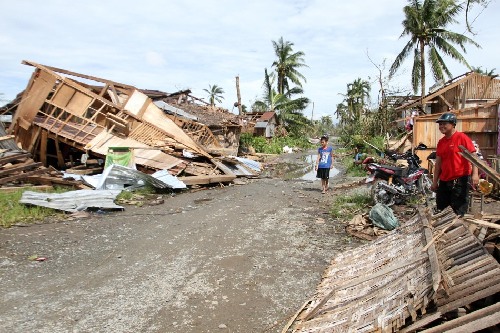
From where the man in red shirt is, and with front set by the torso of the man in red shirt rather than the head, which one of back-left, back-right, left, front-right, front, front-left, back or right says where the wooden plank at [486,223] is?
front-left

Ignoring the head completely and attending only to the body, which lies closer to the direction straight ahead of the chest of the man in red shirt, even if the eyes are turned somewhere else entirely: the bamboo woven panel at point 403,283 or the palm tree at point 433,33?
the bamboo woven panel

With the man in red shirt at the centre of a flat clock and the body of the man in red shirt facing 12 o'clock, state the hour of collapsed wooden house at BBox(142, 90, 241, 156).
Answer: The collapsed wooden house is roughly at 3 o'clock from the man in red shirt.

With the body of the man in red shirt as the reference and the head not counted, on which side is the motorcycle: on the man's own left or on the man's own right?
on the man's own right

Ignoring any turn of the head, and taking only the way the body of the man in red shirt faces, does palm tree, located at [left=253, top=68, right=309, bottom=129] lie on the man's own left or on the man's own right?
on the man's own right

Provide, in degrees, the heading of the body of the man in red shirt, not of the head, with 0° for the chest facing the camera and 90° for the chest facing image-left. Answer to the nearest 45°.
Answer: approximately 45°

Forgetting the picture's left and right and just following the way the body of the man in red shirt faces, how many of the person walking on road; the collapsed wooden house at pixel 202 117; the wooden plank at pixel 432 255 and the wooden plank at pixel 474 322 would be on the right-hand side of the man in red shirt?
2

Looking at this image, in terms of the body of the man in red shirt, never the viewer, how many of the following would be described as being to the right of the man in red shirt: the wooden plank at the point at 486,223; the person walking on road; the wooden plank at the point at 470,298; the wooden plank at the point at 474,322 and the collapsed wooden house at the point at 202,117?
2

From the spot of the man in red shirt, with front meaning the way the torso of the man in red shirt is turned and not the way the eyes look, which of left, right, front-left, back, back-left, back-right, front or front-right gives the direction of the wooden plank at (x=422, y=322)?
front-left

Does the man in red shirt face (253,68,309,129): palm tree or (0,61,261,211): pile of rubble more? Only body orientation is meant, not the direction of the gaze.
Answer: the pile of rubble

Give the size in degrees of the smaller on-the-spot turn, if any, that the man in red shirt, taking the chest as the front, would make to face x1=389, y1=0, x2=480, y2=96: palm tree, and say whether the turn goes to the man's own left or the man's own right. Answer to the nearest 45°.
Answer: approximately 135° to the man's own right

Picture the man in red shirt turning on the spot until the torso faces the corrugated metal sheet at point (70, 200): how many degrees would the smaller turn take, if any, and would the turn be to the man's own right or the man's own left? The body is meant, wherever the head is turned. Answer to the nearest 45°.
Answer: approximately 45° to the man's own right

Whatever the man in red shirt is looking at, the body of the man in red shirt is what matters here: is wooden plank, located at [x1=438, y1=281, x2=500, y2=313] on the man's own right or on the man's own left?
on the man's own left

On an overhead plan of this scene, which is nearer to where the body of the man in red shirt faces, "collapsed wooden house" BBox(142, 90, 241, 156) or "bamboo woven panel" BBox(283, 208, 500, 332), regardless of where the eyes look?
the bamboo woven panel

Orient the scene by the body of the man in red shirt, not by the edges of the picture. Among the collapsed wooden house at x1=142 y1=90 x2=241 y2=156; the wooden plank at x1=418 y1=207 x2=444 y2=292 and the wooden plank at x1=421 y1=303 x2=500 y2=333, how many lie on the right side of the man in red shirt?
1
